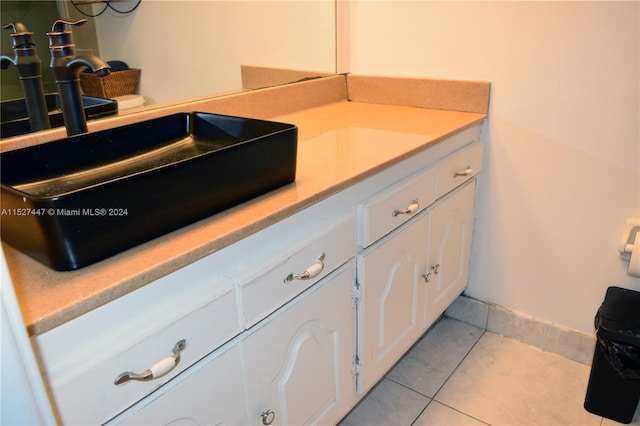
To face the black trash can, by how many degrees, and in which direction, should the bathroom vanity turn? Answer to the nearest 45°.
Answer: approximately 45° to its left

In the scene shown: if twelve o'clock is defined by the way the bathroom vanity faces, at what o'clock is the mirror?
The mirror is roughly at 7 o'clock from the bathroom vanity.

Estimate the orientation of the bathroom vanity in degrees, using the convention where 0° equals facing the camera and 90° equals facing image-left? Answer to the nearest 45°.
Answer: approximately 315°

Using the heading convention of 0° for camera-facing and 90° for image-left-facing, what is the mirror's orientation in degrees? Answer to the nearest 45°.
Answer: approximately 315°
